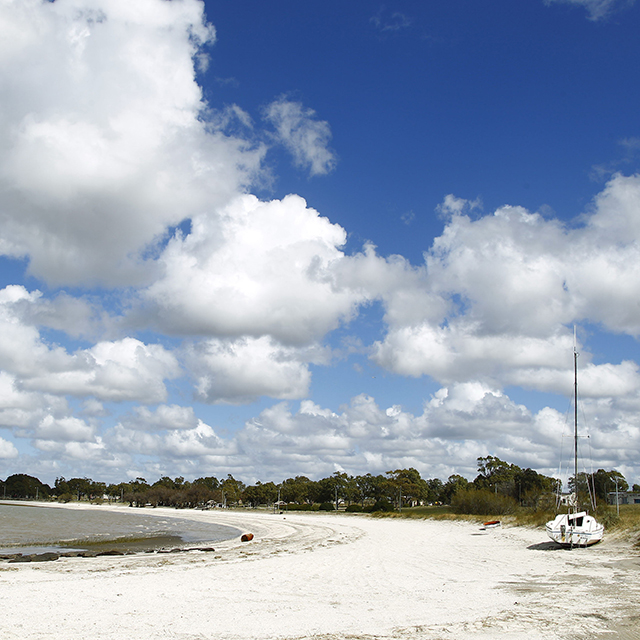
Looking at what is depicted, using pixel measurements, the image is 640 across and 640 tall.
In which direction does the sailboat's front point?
away from the camera
